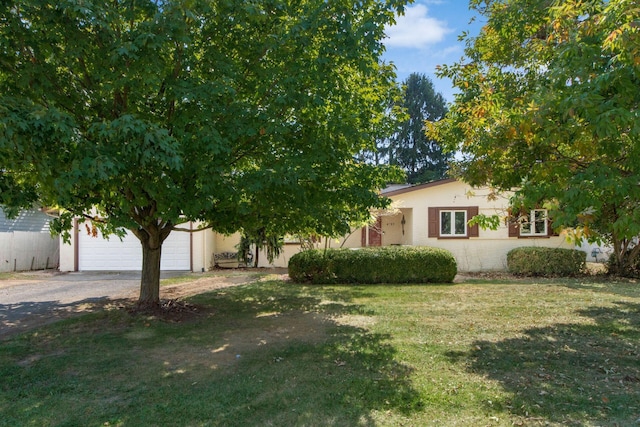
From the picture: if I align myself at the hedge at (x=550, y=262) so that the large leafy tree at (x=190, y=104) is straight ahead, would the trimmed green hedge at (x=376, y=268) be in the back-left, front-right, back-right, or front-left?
front-right

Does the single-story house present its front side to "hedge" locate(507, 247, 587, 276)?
no

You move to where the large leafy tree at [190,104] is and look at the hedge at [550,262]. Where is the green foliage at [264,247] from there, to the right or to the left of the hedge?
left

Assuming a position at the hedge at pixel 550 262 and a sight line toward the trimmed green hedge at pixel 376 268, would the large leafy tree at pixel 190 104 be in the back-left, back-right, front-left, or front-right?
front-left

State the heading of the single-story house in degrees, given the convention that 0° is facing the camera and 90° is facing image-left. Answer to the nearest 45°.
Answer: approximately 0°

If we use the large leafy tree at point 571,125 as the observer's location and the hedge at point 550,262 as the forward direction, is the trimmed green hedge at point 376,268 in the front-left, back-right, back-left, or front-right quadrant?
front-left

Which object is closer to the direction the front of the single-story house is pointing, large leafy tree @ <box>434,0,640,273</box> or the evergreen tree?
the large leafy tree

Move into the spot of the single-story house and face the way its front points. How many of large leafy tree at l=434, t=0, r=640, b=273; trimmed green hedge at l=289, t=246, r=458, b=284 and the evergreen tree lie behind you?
1

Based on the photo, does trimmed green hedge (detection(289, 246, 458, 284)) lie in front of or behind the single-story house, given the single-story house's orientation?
in front

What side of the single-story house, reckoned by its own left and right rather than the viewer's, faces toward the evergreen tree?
back

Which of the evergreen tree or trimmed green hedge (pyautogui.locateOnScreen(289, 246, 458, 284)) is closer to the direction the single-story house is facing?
the trimmed green hedge

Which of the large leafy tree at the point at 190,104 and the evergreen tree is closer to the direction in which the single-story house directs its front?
the large leafy tree
